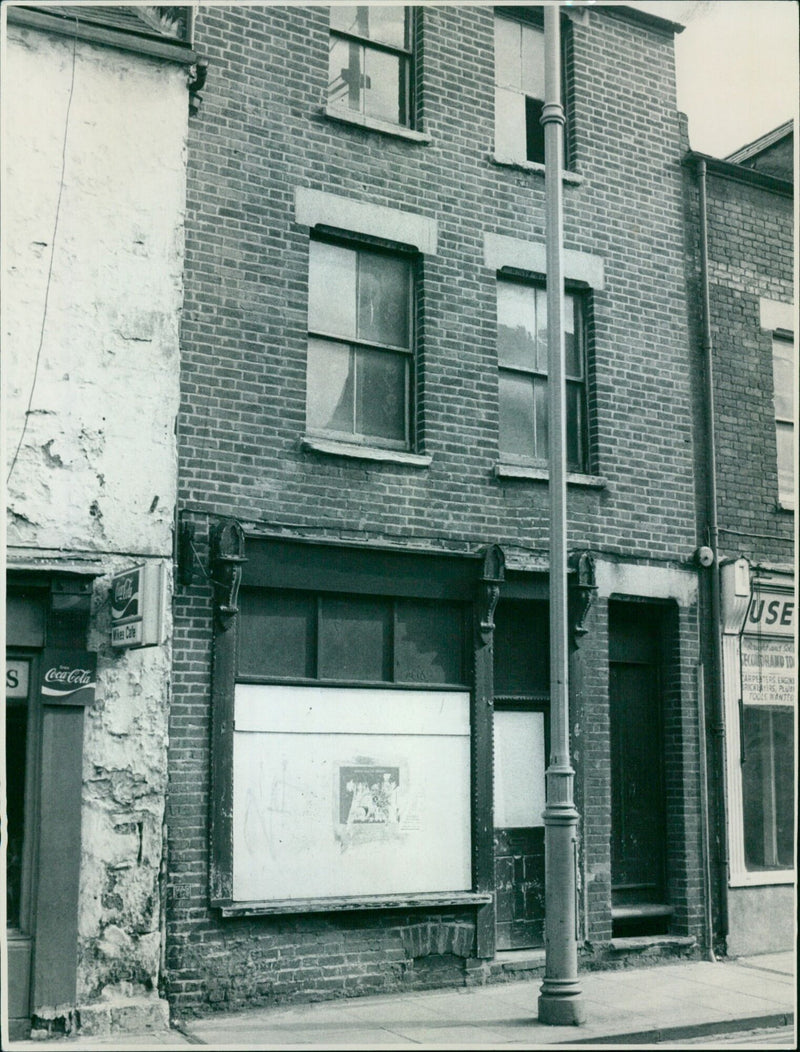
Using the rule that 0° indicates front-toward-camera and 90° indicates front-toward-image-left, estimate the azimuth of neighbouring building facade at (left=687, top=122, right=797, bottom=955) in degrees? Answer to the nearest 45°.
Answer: approximately 315°

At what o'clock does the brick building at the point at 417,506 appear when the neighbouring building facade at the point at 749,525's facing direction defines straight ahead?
The brick building is roughly at 3 o'clock from the neighbouring building facade.

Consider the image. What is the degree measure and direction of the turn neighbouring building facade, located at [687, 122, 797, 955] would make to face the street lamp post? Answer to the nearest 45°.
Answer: approximately 45° to its right

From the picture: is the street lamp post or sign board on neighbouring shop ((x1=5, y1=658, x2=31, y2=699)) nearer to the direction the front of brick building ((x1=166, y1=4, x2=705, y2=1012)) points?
the street lamp post

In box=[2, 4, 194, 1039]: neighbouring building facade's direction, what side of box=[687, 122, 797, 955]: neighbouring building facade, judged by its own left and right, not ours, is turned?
right

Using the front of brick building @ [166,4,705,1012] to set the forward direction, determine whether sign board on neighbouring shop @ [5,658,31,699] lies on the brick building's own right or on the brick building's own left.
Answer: on the brick building's own right

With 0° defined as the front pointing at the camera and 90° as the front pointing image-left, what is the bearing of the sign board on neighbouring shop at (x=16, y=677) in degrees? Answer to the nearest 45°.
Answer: approximately 0°

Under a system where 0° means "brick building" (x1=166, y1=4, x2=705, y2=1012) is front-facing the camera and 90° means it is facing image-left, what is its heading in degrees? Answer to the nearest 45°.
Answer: approximately 315°

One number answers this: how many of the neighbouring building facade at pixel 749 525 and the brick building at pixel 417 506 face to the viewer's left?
0
